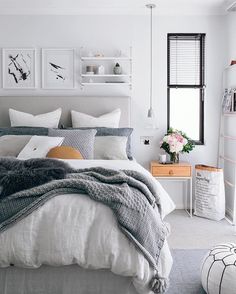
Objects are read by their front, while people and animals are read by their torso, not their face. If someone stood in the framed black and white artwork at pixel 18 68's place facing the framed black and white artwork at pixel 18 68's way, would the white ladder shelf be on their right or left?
on their left

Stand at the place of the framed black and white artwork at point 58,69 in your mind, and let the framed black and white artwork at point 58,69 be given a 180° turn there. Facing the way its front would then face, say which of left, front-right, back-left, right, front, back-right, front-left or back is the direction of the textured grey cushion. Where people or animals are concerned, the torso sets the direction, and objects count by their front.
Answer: back

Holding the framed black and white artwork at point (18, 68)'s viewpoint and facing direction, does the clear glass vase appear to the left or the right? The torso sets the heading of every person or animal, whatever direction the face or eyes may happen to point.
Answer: on its left

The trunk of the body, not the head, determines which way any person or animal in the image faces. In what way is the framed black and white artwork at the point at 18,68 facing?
toward the camera

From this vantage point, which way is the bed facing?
toward the camera

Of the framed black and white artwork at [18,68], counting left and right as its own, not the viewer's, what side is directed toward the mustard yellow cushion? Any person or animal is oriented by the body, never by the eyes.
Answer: front

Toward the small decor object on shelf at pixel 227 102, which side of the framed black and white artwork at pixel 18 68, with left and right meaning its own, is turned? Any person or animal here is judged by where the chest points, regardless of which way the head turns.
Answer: left

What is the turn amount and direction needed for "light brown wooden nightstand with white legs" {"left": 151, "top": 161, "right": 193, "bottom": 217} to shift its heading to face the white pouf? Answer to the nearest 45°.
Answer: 0° — it already faces it

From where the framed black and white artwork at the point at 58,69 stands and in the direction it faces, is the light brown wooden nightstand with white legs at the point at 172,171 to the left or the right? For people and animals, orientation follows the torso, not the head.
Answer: on its left

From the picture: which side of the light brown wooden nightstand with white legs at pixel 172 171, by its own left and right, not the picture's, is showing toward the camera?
front

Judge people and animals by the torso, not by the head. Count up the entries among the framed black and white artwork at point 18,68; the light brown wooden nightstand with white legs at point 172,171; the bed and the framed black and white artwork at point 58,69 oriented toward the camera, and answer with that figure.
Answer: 4

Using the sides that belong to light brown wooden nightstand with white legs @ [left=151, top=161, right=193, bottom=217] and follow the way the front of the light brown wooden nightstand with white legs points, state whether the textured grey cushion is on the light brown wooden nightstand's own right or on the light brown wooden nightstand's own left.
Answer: on the light brown wooden nightstand's own right

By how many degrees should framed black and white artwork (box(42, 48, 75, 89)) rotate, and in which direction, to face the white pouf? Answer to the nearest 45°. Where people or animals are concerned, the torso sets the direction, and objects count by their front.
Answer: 0° — it already faces it

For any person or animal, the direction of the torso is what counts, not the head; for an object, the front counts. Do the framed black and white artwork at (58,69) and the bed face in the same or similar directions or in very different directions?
same or similar directions

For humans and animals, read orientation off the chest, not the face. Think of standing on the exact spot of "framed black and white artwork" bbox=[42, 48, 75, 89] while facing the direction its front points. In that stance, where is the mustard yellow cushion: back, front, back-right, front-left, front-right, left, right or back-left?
front
